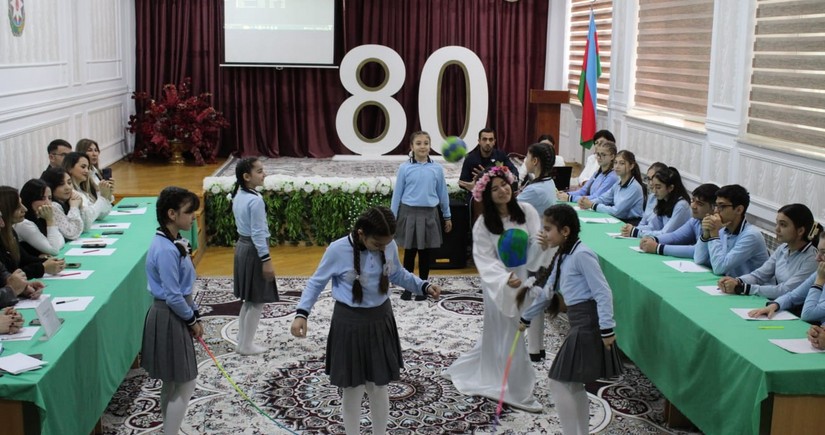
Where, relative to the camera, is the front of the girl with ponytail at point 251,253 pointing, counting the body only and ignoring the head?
to the viewer's right

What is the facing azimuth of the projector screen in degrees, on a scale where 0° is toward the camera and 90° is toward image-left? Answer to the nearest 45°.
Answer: approximately 0°

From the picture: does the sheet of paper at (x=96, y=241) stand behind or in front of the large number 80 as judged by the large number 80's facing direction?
in front

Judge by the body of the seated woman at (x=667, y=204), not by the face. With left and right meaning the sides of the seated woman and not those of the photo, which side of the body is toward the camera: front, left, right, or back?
left

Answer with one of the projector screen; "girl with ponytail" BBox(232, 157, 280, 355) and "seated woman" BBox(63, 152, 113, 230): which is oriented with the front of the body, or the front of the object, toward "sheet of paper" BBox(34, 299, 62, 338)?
the projector screen

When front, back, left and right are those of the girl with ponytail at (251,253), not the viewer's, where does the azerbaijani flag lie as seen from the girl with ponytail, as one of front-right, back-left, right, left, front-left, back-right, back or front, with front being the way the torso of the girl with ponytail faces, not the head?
front-left

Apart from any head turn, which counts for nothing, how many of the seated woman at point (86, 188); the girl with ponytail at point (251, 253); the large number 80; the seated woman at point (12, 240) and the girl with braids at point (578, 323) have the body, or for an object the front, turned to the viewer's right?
3

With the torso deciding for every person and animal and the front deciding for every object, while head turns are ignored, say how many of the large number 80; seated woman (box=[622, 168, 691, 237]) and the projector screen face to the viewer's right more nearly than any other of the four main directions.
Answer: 0

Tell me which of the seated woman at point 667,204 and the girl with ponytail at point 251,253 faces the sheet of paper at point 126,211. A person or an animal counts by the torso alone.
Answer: the seated woman

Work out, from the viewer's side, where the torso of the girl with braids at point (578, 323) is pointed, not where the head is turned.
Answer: to the viewer's left

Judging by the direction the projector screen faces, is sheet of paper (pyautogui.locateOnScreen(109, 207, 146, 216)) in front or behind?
in front

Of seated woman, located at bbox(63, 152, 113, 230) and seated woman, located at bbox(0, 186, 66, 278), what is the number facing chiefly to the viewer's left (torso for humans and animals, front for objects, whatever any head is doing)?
0

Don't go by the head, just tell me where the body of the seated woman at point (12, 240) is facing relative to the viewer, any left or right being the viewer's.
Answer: facing to the right of the viewer

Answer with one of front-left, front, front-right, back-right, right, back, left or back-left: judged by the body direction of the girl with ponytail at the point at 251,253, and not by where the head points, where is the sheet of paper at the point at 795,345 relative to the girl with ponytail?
front-right

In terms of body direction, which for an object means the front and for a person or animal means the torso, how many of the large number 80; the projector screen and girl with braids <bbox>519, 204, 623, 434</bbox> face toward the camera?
2

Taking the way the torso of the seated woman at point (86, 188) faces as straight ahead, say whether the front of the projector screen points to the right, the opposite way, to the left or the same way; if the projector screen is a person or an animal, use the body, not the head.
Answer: to the right

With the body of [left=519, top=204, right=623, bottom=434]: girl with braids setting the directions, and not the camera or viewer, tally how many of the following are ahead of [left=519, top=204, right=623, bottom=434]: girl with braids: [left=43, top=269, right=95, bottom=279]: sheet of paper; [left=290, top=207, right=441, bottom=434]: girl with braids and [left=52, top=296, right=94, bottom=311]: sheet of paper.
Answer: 3
